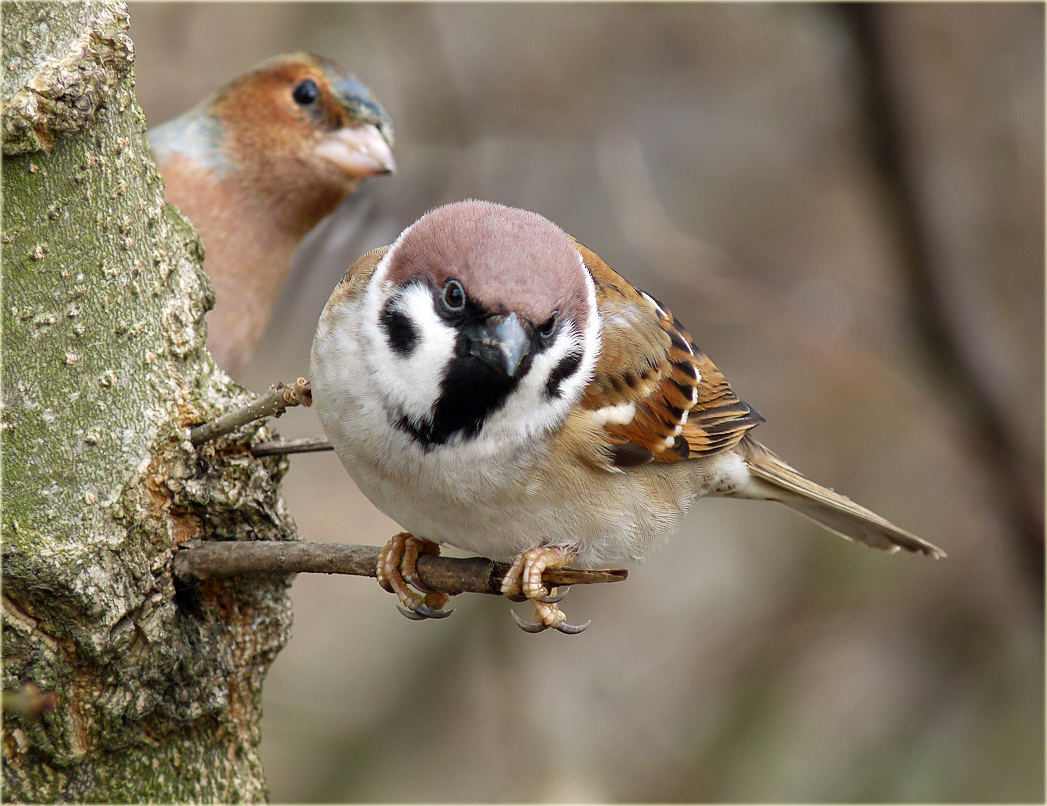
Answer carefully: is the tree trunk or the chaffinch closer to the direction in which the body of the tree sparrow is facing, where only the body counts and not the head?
the tree trunk

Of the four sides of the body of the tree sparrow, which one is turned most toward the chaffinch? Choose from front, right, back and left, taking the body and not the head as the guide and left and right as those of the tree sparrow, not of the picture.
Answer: right

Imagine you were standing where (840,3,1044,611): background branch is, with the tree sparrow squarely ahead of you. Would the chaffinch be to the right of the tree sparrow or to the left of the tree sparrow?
right

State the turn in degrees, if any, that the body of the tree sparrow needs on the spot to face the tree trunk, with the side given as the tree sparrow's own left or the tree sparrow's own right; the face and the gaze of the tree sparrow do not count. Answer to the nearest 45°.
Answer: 0° — it already faces it

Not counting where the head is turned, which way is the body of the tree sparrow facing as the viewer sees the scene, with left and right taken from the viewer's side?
facing the viewer and to the left of the viewer

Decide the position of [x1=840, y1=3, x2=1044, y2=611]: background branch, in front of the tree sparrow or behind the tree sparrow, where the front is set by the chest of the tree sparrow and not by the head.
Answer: behind

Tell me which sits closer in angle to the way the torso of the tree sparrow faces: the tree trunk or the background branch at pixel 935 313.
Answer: the tree trunk
